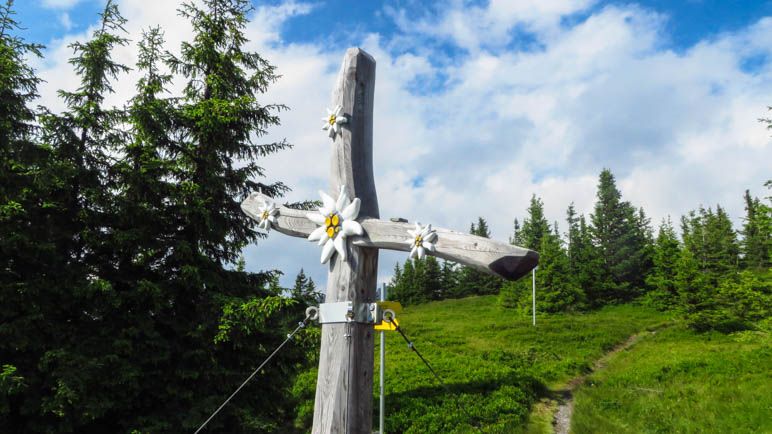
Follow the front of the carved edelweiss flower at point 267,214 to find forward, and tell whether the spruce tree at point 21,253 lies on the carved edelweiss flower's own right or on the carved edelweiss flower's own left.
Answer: on the carved edelweiss flower's own right

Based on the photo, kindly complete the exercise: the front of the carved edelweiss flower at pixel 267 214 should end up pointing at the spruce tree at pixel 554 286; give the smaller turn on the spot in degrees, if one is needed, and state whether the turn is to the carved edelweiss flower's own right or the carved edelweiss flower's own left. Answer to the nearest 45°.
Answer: approximately 180°

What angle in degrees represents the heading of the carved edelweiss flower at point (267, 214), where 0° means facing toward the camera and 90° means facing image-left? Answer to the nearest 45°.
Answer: approximately 45°

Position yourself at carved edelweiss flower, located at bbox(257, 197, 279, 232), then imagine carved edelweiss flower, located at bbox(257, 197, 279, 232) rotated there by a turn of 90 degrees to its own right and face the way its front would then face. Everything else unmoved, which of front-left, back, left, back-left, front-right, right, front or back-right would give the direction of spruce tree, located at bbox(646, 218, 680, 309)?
right

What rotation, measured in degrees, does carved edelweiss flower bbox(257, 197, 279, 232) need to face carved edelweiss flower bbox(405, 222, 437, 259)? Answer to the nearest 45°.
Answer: approximately 90° to its left

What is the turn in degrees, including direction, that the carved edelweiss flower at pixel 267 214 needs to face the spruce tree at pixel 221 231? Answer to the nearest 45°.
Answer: approximately 135° to its right

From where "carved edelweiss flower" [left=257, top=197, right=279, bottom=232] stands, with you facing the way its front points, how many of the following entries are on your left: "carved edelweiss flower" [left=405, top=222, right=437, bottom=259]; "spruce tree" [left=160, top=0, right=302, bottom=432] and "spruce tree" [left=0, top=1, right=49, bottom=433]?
1

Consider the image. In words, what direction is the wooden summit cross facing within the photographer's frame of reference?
facing the viewer and to the left of the viewer

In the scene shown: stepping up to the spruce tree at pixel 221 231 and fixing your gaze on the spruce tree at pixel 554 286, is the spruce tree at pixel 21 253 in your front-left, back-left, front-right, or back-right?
back-left
